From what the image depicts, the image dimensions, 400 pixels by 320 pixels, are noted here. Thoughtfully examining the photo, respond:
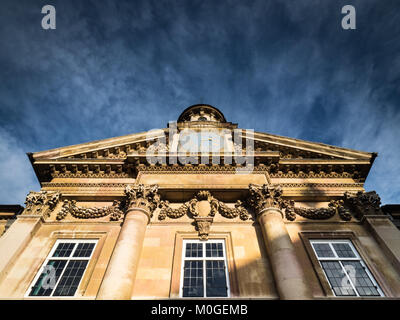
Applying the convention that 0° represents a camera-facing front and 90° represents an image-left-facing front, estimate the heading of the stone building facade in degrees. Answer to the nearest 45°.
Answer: approximately 0°
